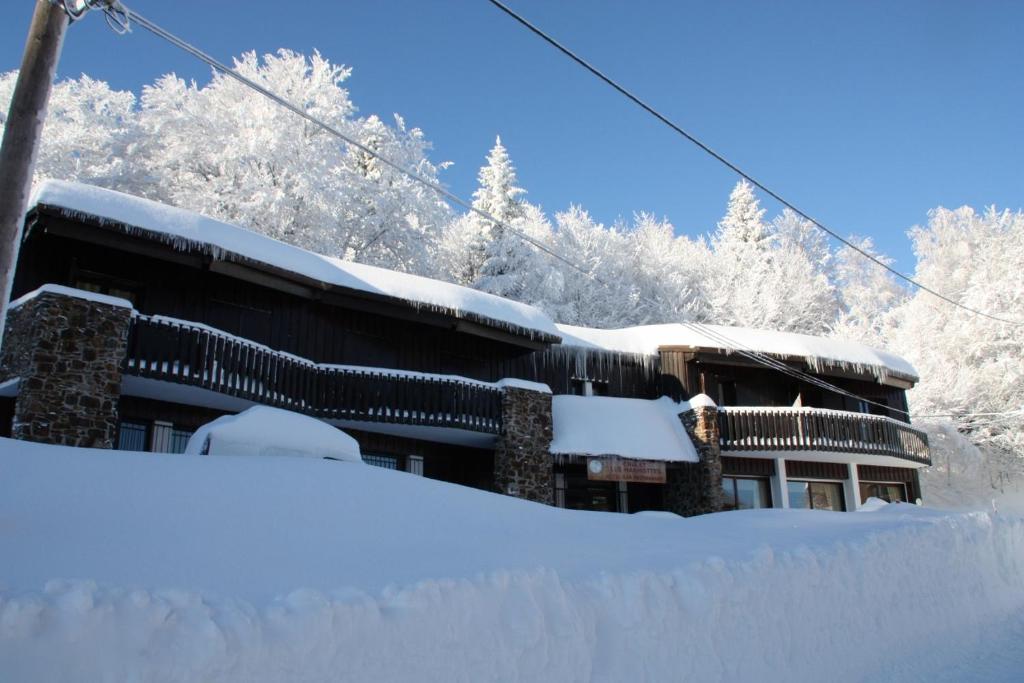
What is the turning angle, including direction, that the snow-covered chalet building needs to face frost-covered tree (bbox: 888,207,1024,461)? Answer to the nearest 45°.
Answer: approximately 90° to its left

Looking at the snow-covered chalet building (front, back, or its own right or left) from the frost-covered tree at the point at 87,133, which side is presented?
back

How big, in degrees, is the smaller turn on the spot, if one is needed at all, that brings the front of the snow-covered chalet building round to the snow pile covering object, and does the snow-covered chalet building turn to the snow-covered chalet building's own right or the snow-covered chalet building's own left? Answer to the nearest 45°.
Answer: approximately 45° to the snow-covered chalet building's own right

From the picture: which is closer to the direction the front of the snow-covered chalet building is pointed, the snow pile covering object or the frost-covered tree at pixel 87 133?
the snow pile covering object

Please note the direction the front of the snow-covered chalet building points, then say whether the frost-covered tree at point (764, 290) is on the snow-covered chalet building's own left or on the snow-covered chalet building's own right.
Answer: on the snow-covered chalet building's own left

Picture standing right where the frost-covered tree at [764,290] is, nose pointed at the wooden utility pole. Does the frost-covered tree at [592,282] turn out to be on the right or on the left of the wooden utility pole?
right

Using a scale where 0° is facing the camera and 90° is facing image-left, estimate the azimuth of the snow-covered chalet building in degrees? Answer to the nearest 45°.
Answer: approximately 315°

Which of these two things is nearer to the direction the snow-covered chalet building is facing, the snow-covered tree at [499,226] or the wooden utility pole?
the wooden utility pole
